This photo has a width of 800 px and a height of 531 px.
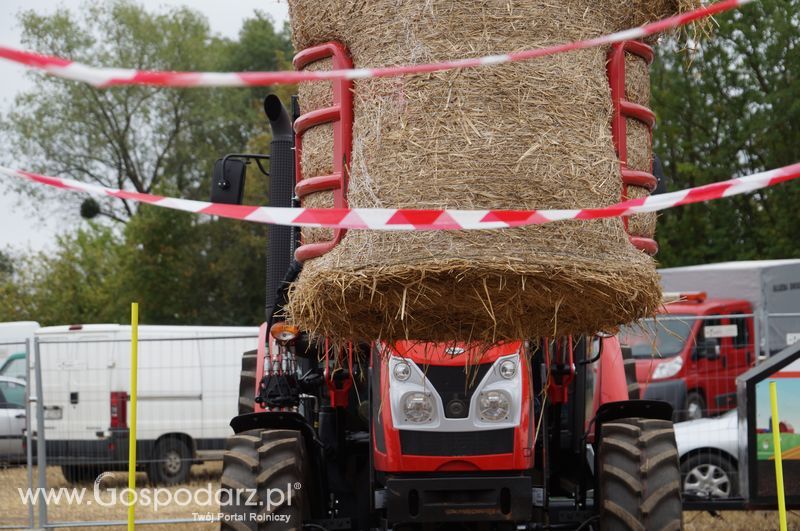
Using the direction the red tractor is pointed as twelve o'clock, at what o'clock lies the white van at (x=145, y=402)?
The white van is roughly at 5 o'clock from the red tractor.

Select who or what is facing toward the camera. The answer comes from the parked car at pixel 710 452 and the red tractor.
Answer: the red tractor

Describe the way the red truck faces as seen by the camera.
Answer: facing the viewer and to the left of the viewer

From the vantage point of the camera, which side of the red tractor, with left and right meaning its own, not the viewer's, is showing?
front

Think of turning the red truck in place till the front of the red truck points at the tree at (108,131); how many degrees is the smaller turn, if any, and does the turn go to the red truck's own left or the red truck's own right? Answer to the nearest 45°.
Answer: approximately 90° to the red truck's own right

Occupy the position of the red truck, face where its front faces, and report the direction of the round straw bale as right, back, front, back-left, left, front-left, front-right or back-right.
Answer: front-left

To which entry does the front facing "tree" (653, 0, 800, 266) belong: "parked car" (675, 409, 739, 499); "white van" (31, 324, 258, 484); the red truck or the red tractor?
the white van

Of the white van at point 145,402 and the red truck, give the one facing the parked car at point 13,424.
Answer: the red truck

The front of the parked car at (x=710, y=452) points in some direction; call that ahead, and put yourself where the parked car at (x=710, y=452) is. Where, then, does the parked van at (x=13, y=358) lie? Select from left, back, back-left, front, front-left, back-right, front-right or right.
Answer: front

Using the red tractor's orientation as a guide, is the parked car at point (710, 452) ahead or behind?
behind

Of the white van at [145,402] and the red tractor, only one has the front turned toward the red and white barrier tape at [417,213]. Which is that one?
the red tractor

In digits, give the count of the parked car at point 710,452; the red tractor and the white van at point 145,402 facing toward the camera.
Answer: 1

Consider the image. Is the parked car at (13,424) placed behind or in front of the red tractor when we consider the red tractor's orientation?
behind

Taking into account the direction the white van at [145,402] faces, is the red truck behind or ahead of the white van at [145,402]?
ahead

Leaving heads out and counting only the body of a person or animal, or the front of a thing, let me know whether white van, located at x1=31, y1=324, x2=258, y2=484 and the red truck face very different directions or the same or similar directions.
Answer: very different directions

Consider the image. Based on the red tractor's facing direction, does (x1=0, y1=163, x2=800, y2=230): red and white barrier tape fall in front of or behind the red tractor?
in front

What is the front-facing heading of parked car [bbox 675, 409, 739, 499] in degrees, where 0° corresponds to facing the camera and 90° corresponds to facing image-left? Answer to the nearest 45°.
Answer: approximately 90°

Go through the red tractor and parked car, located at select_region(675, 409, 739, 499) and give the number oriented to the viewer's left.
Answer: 1

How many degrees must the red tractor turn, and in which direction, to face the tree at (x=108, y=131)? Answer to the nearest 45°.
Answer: approximately 180°
